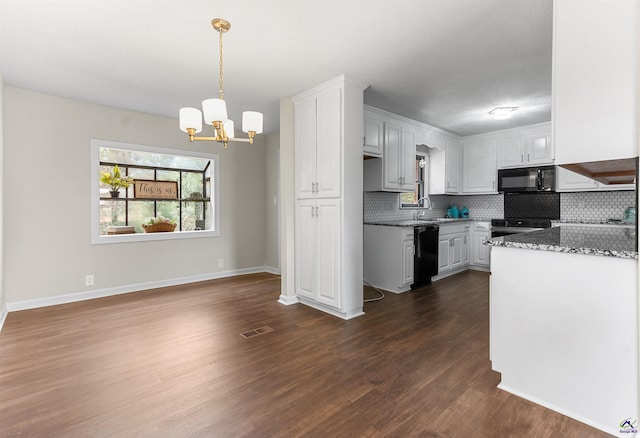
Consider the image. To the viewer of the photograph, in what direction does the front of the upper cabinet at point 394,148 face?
facing the viewer and to the right of the viewer

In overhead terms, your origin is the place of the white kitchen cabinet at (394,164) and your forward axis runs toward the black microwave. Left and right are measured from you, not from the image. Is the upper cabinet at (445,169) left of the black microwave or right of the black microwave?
left

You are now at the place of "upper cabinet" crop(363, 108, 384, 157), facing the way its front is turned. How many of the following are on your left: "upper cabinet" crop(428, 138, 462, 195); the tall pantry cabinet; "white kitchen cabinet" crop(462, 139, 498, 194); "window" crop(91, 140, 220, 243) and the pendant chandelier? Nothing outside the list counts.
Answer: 2

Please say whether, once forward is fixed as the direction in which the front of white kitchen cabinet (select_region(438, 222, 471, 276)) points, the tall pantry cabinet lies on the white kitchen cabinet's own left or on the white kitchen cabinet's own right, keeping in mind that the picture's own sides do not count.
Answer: on the white kitchen cabinet's own right

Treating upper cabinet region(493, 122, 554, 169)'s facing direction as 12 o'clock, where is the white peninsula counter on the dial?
The white peninsula counter is roughly at 12 o'clock from the upper cabinet.

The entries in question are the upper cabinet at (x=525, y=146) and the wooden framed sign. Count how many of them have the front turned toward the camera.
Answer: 2

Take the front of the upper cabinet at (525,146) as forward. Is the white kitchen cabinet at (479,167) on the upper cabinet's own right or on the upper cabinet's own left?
on the upper cabinet's own right

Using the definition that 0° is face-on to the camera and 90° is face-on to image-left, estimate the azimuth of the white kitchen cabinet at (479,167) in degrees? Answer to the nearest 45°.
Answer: approximately 0°
